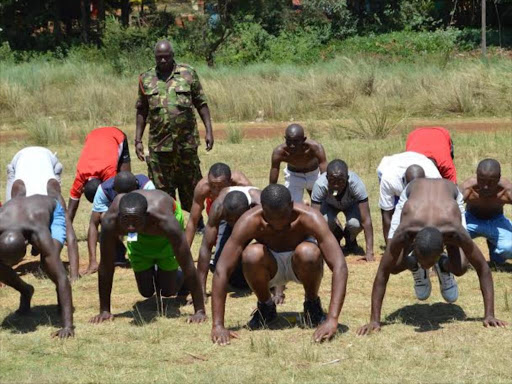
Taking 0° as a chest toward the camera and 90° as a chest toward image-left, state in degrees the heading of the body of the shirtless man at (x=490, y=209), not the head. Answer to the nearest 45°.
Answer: approximately 0°

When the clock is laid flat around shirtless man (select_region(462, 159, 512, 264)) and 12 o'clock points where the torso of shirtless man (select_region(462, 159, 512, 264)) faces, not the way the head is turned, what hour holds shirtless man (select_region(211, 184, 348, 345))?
shirtless man (select_region(211, 184, 348, 345)) is roughly at 1 o'clock from shirtless man (select_region(462, 159, 512, 264)).

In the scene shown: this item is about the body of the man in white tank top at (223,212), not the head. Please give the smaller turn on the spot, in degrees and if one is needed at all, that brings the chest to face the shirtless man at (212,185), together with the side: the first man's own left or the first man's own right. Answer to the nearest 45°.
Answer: approximately 180°

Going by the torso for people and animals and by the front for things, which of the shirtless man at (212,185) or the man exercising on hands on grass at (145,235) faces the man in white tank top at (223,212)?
the shirtless man at (212,185)

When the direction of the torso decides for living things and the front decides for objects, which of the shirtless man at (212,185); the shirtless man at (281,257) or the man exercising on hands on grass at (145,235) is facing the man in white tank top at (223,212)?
the shirtless man at (212,185)

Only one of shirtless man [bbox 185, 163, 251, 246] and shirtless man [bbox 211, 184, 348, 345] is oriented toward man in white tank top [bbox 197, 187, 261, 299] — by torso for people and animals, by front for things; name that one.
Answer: shirtless man [bbox 185, 163, 251, 246]

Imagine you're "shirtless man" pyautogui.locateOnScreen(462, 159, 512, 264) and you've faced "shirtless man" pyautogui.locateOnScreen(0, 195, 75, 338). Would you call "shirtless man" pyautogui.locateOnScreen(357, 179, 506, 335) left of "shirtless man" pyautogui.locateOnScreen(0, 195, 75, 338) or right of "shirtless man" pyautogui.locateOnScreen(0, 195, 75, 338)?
left

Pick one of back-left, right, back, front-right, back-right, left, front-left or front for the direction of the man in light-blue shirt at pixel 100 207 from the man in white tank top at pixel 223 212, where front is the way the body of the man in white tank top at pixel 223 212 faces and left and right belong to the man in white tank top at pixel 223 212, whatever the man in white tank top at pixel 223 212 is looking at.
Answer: back-right

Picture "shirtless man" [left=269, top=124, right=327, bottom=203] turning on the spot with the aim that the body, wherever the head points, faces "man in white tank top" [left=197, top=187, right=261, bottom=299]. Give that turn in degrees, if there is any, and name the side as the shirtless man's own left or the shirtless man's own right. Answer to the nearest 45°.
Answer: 0° — they already face them
